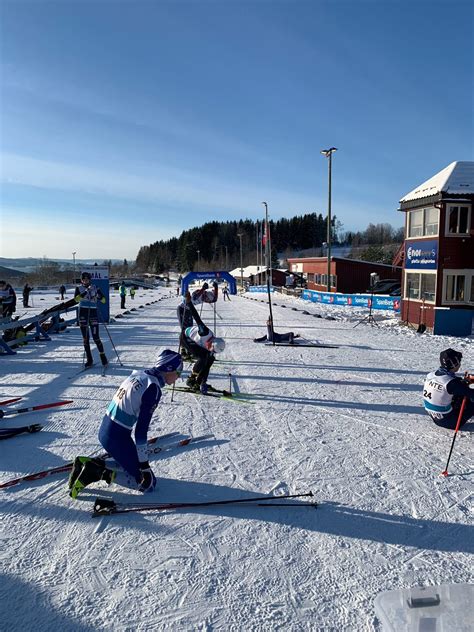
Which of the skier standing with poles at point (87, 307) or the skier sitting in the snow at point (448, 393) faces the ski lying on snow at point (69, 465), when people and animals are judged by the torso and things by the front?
the skier standing with poles

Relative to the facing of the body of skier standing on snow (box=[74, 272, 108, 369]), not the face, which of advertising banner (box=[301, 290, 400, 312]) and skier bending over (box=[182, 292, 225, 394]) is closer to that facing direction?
the skier bending over

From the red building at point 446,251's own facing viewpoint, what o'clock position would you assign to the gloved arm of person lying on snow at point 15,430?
The gloved arm of person lying on snow is roughly at 11 o'clock from the red building.

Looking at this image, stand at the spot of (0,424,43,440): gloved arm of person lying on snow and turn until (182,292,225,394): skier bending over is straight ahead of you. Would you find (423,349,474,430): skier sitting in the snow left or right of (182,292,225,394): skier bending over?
right

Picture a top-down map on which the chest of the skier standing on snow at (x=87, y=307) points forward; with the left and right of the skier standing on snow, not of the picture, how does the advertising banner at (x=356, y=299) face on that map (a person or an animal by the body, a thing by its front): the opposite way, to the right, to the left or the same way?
to the right

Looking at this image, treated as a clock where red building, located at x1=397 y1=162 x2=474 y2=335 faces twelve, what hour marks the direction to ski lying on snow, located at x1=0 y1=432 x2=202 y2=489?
The ski lying on snow is roughly at 11 o'clock from the red building.

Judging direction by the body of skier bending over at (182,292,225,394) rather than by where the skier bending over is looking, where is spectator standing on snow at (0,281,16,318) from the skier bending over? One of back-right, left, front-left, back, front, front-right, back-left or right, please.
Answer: back
